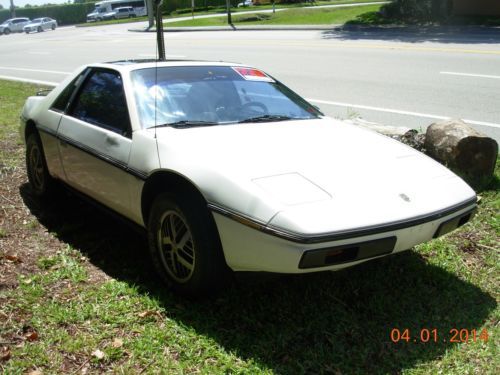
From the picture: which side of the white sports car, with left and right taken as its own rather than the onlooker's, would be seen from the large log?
left

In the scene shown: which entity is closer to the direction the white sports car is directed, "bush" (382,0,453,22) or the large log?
the large log

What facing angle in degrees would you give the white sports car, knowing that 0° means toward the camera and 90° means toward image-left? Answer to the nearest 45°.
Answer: approximately 315°

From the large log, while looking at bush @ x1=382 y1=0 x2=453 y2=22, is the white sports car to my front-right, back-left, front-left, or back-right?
back-left
